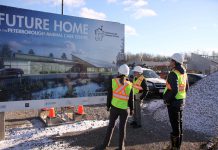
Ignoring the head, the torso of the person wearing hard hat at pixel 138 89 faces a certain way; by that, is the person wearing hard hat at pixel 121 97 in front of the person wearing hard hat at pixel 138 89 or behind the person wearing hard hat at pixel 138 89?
in front

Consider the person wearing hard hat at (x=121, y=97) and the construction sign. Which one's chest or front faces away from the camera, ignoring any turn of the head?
the person wearing hard hat

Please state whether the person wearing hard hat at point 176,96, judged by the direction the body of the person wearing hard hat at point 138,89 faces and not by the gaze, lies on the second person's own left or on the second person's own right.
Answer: on the second person's own left

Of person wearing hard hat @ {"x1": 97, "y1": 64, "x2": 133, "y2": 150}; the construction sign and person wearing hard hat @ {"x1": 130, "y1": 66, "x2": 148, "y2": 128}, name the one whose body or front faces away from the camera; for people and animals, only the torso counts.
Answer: person wearing hard hat @ {"x1": 97, "y1": 64, "x2": 133, "y2": 150}

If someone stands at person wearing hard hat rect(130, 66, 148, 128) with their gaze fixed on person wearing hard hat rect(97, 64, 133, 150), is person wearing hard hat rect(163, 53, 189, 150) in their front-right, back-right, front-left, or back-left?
front-left

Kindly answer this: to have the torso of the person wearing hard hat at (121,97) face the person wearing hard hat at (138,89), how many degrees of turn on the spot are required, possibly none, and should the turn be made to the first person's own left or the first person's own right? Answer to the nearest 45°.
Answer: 0° — they already face them

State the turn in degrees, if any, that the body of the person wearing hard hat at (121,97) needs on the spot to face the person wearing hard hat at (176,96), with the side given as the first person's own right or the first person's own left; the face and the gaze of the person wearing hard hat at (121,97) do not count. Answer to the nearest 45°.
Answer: approximately 90° to the first person's own right

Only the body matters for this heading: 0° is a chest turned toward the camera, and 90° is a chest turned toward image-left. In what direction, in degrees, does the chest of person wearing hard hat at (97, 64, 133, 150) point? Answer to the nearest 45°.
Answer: approximately 180°

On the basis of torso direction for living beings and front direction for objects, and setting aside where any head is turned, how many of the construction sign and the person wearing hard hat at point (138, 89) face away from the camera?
0

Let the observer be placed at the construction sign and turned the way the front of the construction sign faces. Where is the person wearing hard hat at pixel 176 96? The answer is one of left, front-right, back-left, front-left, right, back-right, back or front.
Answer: front

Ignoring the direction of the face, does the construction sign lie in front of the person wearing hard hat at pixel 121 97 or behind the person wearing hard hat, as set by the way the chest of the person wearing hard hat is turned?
in front

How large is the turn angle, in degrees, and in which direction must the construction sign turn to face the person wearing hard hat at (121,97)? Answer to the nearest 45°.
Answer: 0° — it already faces them

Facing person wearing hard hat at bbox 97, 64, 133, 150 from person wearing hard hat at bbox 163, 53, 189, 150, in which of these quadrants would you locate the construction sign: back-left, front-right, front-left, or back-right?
front-right

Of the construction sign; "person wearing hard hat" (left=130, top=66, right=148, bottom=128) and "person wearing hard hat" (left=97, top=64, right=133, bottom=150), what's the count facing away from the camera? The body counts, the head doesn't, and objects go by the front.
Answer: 1

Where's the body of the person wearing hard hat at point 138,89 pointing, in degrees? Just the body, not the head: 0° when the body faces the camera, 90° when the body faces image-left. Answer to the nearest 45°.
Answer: approximately 45°
